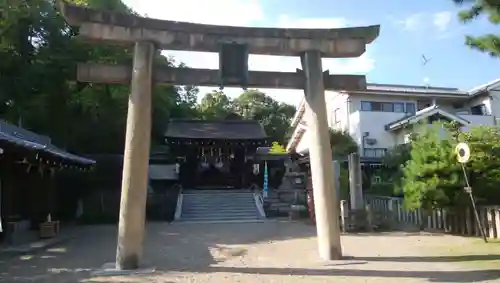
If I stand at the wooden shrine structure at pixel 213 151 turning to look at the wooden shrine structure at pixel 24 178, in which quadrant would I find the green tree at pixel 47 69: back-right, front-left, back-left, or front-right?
front-right

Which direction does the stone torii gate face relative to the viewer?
toward the camera

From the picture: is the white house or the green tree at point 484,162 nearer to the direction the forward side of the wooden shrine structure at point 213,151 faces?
the green tree

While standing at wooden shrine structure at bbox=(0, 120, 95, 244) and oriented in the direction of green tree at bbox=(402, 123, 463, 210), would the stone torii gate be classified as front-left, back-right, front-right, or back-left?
front-right

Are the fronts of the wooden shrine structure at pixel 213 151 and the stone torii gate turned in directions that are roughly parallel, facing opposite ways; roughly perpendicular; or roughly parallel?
roughly parallel

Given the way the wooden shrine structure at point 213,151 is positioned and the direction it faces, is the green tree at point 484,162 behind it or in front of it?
in front

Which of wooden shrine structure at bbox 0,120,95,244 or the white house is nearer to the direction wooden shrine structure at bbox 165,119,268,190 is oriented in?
the wooden shrine structure

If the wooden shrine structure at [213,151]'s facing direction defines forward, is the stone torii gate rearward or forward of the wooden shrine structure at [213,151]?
forward

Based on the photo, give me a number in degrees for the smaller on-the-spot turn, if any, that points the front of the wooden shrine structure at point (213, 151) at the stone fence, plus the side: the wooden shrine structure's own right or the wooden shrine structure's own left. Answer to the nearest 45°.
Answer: approximately 45° to the wooden shrine structure's own left

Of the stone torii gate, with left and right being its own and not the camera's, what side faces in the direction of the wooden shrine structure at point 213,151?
back

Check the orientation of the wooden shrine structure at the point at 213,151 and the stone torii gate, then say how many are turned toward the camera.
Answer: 2
